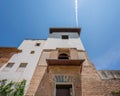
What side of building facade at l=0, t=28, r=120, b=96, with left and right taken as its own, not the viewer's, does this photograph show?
front
